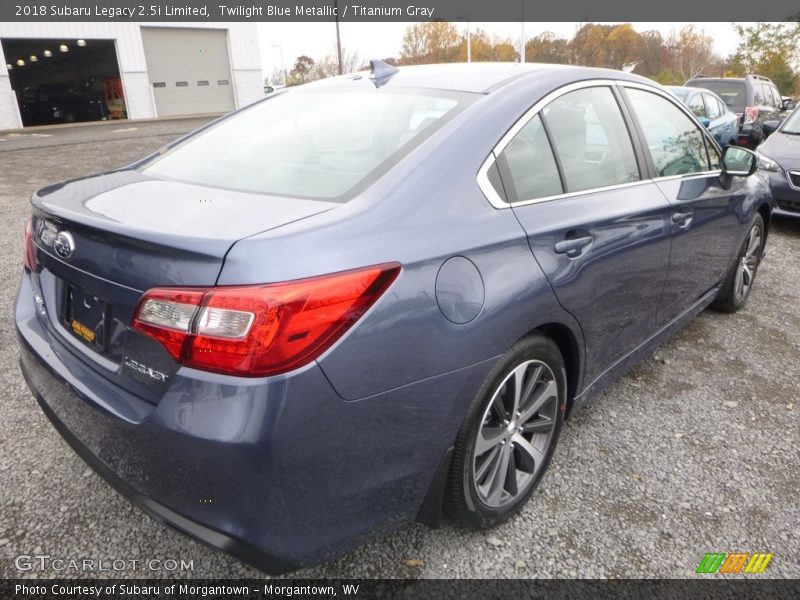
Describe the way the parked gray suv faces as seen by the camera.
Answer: facing away from the viewer and to the right of the viewer

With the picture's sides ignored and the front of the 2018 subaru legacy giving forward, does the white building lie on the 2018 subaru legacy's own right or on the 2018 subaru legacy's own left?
on the 2018 subaru legacy's own left

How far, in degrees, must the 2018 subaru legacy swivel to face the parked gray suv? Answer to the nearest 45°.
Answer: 0° — it already faces it

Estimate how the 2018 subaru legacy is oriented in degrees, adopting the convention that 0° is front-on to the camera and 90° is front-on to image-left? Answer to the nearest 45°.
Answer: approximately 225°

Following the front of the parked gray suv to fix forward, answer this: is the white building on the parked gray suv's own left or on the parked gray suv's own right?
on the parked gray suv's own left
